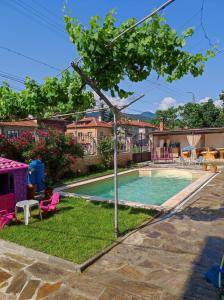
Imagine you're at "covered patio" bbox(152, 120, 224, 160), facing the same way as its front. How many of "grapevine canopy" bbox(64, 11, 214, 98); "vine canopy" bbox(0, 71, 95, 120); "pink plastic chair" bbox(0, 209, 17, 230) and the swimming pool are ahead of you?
4

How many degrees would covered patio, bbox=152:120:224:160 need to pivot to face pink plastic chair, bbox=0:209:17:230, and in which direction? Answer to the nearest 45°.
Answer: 0° — it already faces it

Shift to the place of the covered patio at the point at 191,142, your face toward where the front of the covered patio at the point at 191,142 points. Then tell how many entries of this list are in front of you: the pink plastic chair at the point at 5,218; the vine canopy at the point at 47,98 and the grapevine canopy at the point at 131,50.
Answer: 3

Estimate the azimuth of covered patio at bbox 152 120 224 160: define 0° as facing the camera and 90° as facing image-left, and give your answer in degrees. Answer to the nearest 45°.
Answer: approximately 0°

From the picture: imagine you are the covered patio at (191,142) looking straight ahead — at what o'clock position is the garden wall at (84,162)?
The garden wall is roughly at 1 o'clock from the covered patio.

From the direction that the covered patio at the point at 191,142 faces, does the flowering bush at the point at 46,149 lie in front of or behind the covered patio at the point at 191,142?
in front

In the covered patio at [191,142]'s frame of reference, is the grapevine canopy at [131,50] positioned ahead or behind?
ahead

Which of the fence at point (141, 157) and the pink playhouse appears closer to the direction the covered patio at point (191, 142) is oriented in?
the pink playhouse

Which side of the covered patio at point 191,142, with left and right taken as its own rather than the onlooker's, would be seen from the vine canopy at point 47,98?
front
